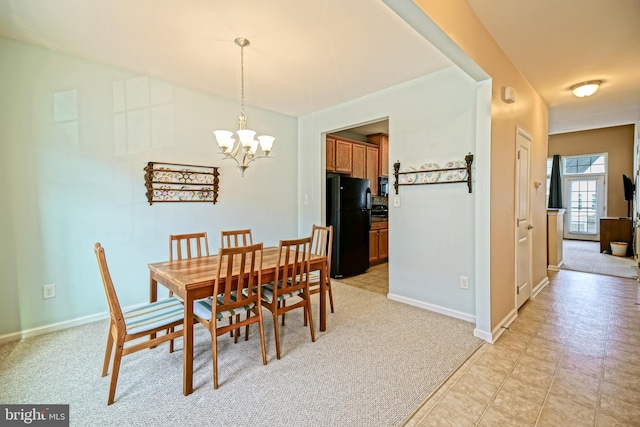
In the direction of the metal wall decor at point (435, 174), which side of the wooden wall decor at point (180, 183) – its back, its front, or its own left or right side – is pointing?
front

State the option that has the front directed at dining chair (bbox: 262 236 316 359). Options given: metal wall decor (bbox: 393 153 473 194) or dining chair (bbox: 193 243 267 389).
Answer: the metal wall decor

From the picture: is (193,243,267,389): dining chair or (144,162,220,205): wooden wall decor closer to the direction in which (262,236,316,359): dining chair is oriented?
the wooden wall decor

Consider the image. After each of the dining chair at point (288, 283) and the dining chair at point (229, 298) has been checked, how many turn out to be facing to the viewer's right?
0

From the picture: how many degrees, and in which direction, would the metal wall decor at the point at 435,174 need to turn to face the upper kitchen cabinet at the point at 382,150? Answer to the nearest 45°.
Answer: approximately 135° to its right

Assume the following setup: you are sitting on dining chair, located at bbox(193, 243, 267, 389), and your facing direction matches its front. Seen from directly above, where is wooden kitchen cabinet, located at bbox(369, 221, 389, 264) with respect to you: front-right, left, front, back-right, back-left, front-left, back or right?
right

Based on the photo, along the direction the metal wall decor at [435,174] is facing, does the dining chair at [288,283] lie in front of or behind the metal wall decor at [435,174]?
in front

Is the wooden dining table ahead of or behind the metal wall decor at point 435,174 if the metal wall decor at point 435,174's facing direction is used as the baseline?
ahead

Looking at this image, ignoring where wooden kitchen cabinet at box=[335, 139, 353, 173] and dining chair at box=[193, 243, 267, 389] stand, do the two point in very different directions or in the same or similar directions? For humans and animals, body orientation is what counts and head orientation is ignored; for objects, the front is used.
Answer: very different directions

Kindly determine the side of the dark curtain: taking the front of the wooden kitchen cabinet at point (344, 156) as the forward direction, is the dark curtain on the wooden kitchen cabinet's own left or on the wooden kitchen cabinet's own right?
on the wooden kitchen cabinet's own left

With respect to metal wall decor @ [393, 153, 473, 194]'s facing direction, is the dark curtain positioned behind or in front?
behind

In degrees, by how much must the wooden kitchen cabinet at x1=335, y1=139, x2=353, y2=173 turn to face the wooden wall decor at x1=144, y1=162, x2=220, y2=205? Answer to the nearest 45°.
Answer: approximately 90° to its right

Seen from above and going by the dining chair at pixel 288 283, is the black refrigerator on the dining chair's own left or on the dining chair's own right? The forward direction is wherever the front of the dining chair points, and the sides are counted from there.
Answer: on the dining chair's own right
